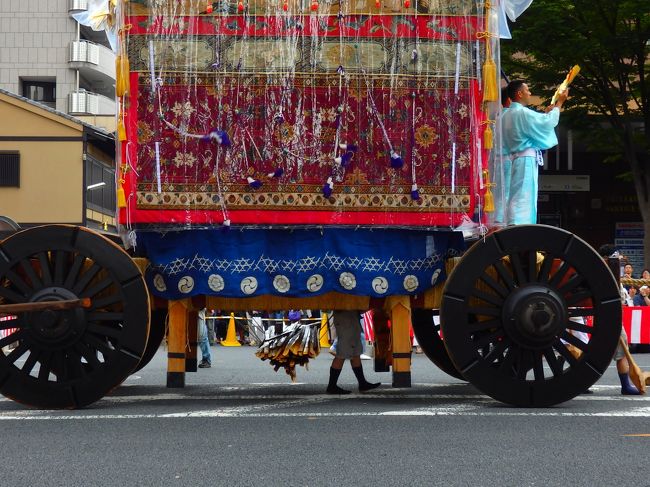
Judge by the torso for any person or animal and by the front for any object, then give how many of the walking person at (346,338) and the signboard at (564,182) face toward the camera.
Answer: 1

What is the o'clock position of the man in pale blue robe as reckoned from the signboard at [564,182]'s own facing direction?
The man in pale blue robe is roughly at 12 o'clock from the signboard.

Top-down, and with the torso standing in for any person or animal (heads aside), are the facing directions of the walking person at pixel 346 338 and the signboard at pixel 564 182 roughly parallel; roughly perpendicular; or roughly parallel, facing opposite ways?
roughly perpendicular

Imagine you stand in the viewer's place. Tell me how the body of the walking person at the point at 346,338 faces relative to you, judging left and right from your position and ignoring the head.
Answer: facing to the right of the viewer

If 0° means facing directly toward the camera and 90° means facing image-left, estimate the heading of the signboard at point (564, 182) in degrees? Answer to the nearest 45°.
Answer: approximately 0°
